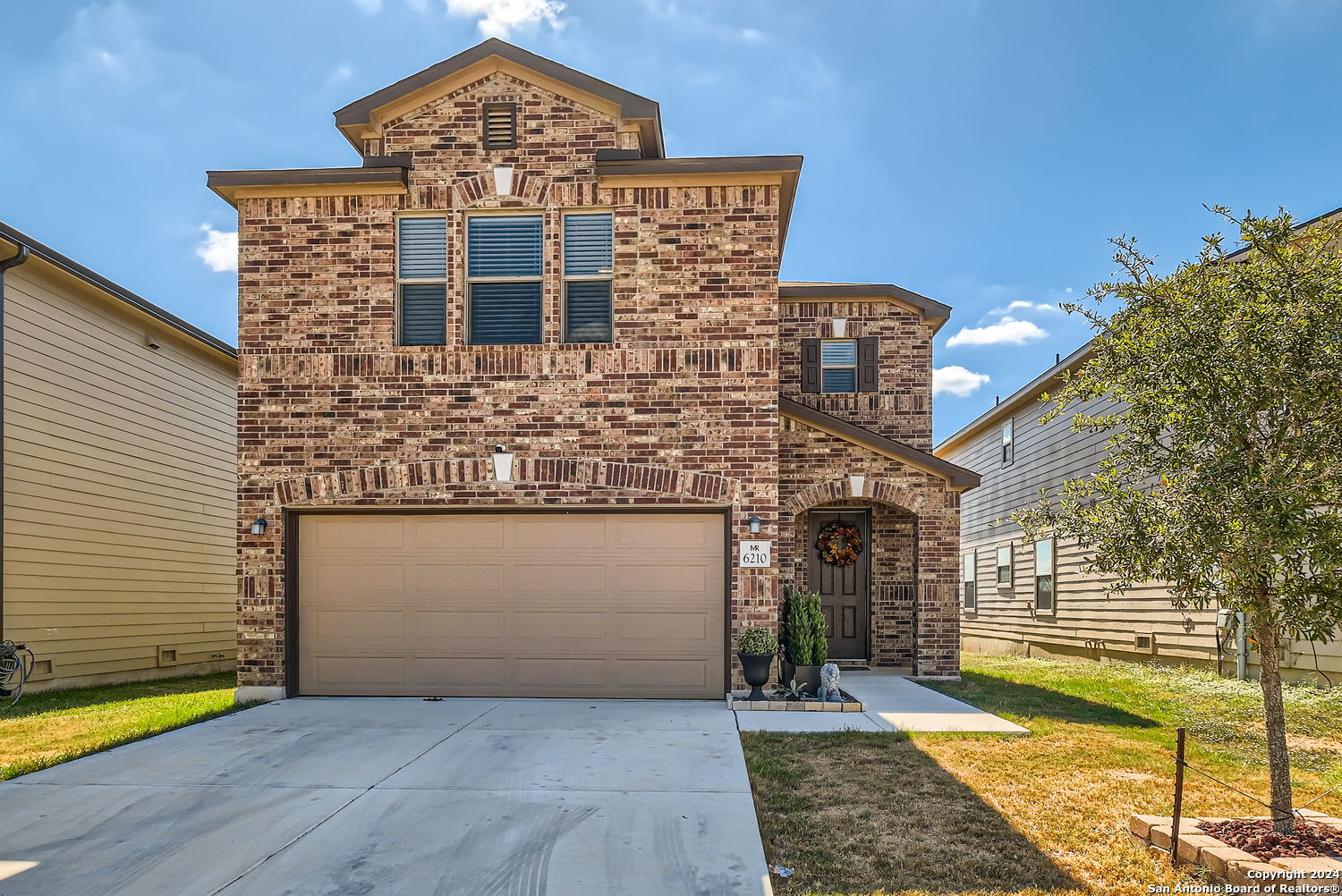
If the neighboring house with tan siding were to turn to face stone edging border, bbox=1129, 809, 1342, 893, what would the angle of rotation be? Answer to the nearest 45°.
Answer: approximately 45° to its left

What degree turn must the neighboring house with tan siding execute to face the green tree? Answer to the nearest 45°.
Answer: approximately 45° to its left

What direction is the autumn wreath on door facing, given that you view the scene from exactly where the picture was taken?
facing the viewer

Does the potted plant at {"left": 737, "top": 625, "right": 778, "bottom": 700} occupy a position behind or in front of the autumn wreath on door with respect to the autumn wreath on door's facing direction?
in front

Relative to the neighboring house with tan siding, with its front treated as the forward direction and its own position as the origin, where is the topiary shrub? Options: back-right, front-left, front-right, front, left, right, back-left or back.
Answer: left

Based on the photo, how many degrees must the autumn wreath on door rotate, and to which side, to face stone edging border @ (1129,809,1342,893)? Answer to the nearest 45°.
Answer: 0° — it already faces it

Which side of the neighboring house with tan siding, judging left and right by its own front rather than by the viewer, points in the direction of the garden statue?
left

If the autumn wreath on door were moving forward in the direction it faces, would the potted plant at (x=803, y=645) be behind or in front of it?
in front

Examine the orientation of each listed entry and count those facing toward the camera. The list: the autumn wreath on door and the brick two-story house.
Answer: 2

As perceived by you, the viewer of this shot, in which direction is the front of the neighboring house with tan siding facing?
facing the viewer and to the left of the viewer

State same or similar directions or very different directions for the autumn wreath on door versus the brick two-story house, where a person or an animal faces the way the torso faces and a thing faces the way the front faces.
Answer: same or similar directions

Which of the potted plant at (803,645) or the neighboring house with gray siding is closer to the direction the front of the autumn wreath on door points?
the potted plant
